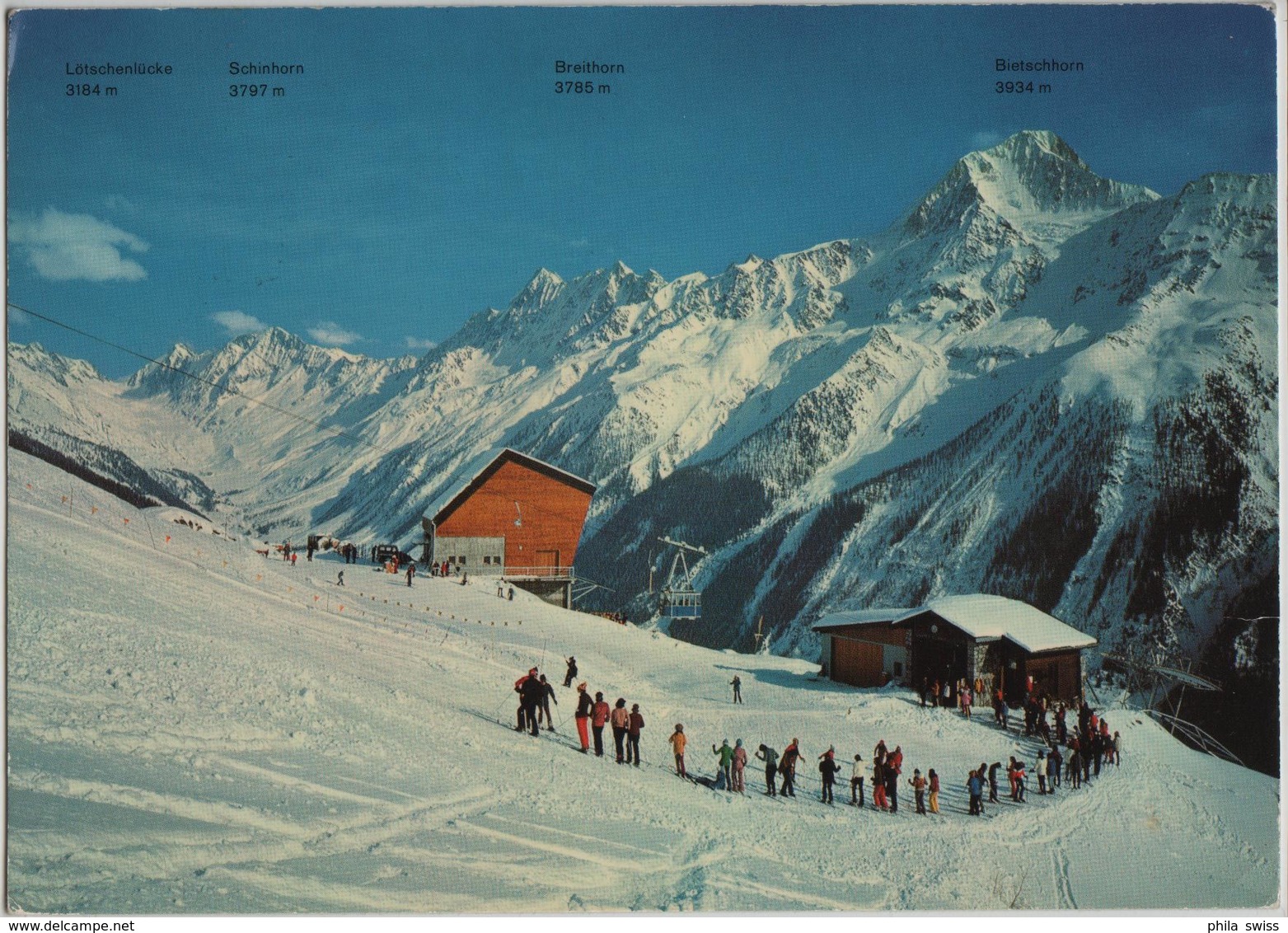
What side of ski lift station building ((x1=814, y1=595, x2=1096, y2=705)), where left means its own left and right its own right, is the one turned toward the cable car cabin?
right

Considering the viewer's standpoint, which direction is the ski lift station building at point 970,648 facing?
facing the viewer and to the left of the viewer

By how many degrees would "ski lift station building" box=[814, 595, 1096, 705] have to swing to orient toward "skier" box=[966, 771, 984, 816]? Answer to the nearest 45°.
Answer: approximately 45° to its left

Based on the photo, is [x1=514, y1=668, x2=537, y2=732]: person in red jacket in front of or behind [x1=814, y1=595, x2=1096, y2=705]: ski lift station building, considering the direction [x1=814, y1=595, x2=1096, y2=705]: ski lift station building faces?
in front

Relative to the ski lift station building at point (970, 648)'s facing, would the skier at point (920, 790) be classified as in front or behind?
in front

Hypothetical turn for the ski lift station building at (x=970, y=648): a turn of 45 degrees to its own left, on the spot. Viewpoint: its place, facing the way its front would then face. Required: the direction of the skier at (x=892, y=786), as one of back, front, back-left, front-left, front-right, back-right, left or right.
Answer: front
